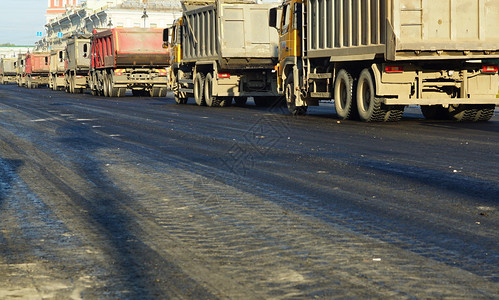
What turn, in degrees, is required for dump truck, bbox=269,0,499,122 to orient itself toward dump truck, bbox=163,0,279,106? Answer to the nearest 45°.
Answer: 0° — it already faces it

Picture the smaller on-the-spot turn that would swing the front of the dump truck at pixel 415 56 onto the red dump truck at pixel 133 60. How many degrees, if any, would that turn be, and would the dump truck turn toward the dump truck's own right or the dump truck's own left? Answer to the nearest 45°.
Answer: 0° — it already faces it

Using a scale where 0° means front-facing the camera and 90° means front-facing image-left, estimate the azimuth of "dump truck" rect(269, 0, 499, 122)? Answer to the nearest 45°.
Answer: approximately 135°
